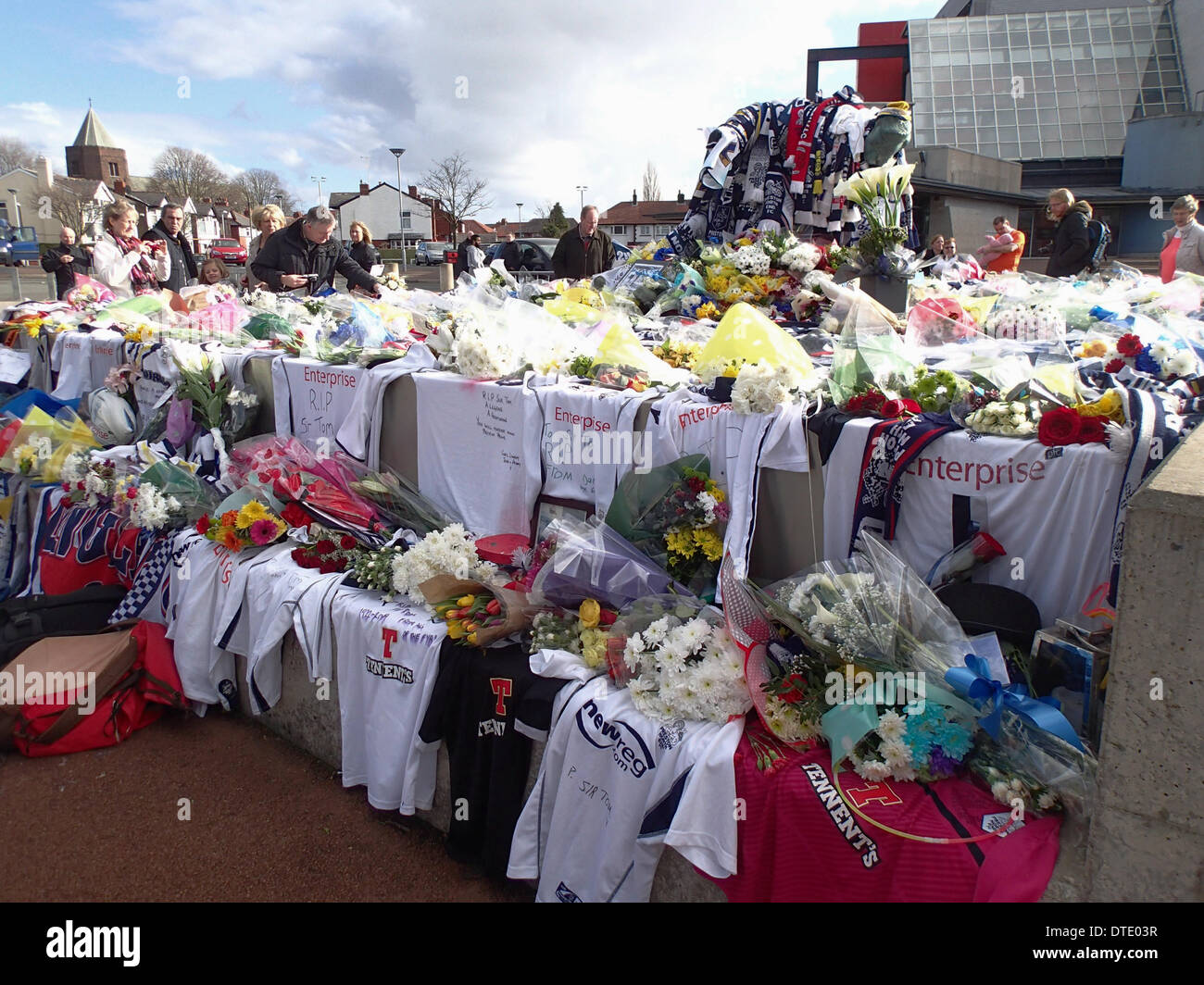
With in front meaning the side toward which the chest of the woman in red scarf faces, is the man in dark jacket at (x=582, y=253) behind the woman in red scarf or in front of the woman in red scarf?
in front

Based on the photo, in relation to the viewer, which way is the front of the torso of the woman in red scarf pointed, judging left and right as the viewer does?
facing the viewer and to the right of the viewer

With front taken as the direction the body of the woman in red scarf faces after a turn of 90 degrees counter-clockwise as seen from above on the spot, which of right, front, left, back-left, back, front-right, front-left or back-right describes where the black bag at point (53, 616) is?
back-right
